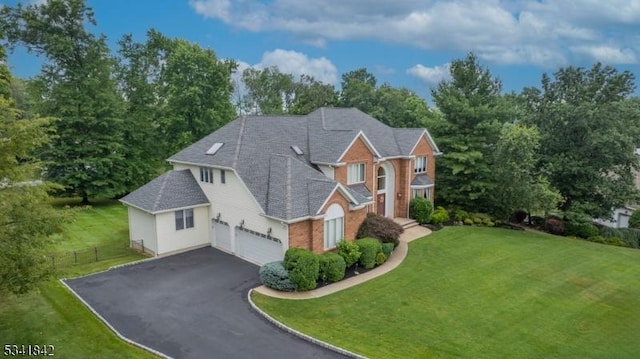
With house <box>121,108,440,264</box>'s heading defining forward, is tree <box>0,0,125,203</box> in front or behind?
behind

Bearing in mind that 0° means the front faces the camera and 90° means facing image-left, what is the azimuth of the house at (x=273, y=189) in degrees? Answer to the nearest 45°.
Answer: approximately 315°

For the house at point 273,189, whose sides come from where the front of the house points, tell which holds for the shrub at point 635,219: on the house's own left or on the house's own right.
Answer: on the house's own left

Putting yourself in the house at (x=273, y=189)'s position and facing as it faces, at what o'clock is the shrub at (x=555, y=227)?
The shrub is roughly at 10 o'clock from the house.

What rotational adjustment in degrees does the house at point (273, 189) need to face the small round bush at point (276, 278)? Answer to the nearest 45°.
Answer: approximately 45° to its right

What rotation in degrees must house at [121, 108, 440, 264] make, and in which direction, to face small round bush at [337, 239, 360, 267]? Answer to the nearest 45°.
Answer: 0° — it already faces it

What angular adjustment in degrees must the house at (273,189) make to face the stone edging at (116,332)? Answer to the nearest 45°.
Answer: approximately 90° to its right

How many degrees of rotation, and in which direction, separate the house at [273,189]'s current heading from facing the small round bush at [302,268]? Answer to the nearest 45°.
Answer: approximately 45° to its right

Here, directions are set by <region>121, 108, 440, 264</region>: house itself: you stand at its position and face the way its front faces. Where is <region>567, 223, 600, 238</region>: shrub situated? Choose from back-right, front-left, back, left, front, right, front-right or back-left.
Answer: front-left

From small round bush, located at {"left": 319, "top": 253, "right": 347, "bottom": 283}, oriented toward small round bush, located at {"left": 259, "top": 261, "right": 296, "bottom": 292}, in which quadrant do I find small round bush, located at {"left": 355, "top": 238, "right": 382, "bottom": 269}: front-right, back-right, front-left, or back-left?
back-right

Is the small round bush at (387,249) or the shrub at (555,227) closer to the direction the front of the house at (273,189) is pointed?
the small round bush

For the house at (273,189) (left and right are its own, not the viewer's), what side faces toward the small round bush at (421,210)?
left

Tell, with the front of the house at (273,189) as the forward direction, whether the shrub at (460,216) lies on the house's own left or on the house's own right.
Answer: on the house's own left
